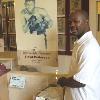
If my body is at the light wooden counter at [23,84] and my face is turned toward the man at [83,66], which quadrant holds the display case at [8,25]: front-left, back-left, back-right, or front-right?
back-left

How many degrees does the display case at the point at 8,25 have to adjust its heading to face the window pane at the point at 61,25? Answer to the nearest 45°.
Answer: approximately 45° to its left

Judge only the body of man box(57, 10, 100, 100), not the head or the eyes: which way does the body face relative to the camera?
to the viewer's left

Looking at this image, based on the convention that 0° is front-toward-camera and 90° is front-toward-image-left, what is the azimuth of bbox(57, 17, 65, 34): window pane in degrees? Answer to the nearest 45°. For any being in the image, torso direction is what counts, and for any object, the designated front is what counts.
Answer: approximately 0°

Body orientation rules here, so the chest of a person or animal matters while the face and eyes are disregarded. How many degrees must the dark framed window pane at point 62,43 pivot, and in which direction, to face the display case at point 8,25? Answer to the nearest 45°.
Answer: approximately 90° to its right
